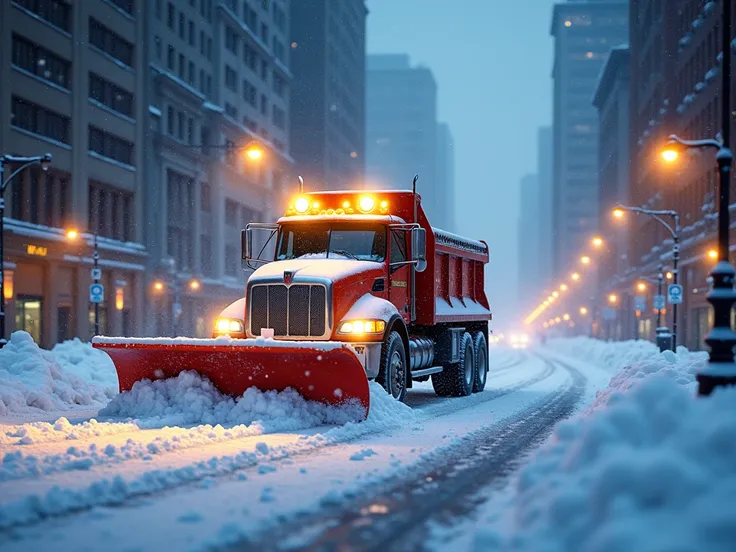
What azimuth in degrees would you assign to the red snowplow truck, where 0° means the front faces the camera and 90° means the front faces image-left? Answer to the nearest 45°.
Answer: approximately 45°

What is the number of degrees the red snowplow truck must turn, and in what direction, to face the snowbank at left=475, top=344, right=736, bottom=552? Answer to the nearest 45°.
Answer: approximately 45° to its left

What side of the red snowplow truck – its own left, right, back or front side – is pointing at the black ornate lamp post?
left

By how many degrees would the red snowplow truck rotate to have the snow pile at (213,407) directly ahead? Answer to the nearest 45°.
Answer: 0° — it already faces it
